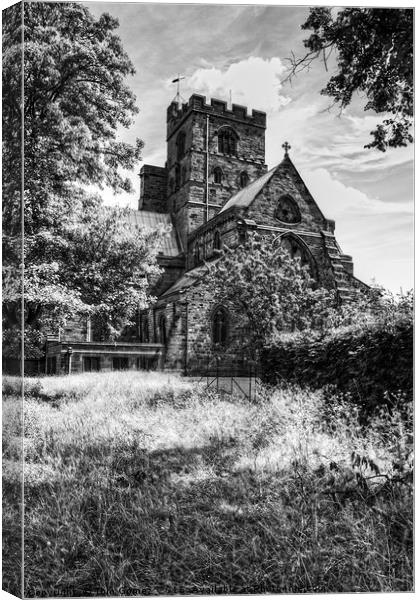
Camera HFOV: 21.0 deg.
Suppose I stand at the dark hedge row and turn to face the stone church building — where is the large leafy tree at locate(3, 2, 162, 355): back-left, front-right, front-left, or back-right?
front-left

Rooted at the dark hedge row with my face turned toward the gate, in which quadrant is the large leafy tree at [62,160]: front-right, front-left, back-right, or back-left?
front-left
